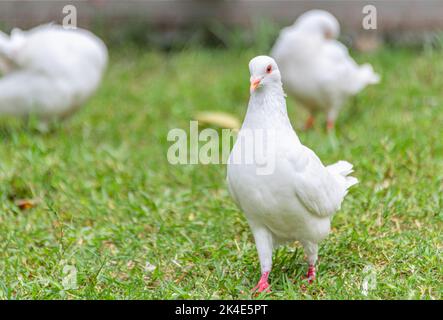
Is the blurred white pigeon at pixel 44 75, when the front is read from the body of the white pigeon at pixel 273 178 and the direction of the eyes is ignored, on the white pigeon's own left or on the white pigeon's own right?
on the white pigeon's own right

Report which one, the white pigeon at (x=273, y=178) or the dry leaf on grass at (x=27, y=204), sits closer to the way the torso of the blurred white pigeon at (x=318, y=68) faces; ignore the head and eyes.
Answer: the dry leaf on grass

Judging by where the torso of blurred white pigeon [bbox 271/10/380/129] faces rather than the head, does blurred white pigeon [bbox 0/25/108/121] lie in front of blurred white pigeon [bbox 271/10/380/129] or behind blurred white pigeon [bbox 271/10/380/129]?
in front

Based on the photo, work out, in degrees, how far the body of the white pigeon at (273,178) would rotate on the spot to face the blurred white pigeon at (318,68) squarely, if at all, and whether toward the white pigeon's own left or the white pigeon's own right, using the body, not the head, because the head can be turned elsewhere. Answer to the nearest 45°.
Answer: approximately 135° to the white pigeon's own right

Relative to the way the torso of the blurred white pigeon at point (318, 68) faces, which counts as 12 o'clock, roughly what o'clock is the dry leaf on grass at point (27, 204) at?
The dry leaf on grass is roughly at 12 o'clock from the blurred white pigeon.

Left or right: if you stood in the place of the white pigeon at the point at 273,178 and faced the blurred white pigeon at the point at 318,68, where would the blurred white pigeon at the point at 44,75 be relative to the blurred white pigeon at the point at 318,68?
left

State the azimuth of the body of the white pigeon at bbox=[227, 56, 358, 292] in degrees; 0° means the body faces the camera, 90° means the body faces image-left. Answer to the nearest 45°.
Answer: approximately 45°
